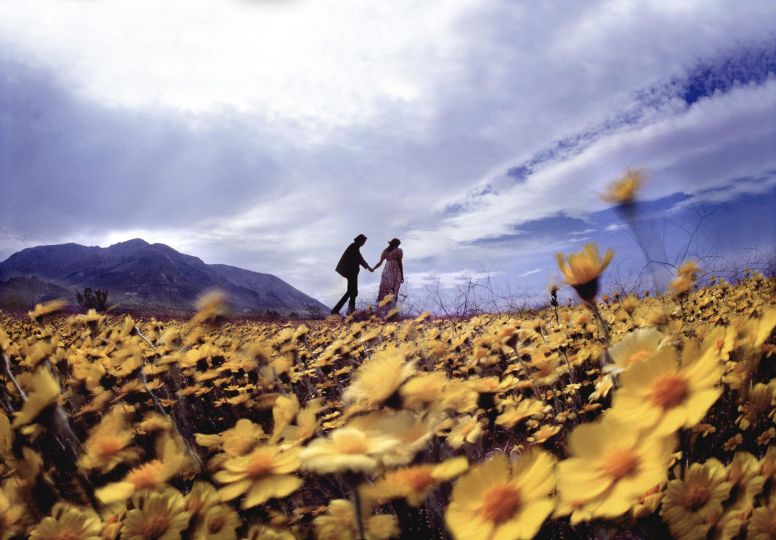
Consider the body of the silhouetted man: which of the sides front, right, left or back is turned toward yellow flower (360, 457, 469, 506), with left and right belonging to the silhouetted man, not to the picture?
right

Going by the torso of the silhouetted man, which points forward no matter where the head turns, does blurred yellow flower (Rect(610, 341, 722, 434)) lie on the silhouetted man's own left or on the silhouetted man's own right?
on the silhouetted man's own right

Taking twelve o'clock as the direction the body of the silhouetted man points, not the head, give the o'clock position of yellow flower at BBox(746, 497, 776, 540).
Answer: The yellow flower is roughly at 3 o'clock from the silhouetted man.

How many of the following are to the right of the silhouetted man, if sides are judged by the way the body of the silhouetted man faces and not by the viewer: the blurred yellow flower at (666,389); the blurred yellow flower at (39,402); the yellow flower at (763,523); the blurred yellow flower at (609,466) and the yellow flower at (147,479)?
5

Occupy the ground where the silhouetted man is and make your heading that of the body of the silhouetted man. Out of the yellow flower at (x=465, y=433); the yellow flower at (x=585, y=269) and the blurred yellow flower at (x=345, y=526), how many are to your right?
3

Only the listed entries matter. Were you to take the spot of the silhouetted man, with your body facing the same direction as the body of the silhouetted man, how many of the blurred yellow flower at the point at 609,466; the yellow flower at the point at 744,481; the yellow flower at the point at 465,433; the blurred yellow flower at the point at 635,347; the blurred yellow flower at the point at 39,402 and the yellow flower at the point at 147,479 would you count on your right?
6

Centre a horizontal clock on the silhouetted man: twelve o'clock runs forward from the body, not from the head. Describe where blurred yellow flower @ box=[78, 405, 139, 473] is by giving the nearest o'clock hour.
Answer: The blurred yellow flower is roughly at 3 o'clock from the silhouetted man.

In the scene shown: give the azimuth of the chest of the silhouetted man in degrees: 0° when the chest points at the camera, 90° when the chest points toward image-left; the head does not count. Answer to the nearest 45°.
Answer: approximately 270°

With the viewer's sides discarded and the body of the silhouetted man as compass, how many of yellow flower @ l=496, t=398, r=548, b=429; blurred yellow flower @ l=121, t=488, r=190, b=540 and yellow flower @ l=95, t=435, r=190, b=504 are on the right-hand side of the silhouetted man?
3

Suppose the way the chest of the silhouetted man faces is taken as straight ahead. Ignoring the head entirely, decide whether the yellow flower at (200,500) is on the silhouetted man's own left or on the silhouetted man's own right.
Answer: on the silhouetted man's own right

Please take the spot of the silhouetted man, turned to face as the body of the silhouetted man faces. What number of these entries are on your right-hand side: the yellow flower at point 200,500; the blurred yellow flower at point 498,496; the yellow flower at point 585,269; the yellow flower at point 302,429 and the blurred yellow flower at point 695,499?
5

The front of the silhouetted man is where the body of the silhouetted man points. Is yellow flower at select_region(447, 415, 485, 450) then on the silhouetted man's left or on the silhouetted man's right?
on the silhouetted man's right

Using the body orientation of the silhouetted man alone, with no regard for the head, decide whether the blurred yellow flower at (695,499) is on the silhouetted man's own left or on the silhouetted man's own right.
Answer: on the silhouetted man's own right
